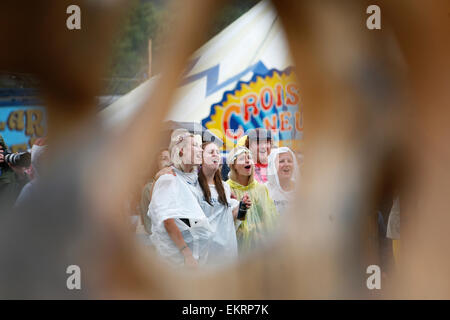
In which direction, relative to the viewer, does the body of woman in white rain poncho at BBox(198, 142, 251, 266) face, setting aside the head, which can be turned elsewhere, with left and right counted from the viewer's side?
facing the viewer and to the right of the viewer

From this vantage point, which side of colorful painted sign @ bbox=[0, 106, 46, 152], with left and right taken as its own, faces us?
front

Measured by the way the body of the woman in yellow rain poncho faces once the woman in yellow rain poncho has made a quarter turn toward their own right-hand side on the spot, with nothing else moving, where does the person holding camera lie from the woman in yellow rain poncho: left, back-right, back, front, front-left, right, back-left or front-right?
front-right

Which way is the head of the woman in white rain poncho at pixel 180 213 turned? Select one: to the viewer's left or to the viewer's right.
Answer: to the viewer's right

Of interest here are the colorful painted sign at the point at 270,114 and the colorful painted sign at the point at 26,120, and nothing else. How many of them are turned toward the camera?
2

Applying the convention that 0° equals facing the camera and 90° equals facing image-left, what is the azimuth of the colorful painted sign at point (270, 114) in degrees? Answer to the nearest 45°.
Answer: approximately 0°

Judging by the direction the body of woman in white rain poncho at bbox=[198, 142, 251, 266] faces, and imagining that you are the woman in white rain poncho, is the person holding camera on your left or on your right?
on your right

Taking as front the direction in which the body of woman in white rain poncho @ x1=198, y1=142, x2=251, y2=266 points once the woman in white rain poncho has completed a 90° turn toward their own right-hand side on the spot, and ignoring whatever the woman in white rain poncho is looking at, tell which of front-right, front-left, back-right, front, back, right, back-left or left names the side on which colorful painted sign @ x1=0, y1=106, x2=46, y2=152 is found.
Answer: front-right

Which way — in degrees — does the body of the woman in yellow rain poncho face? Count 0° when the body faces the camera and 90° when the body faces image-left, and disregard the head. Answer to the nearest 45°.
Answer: approximately 315°
